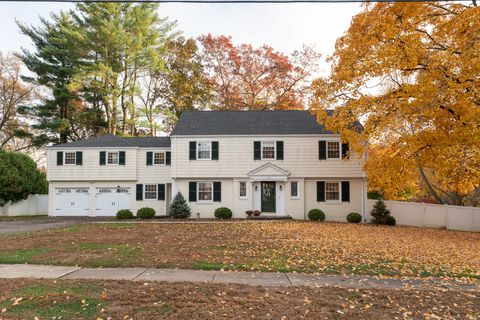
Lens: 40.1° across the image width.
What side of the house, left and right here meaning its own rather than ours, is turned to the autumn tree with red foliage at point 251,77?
back

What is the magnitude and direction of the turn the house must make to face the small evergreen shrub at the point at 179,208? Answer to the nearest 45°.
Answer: approximately 90° to its right

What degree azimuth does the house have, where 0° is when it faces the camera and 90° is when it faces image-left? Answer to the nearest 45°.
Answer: approximately 0°

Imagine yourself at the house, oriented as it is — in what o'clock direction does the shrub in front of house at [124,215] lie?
The shrub in front of house is roughly at 3 o'clock from the house.

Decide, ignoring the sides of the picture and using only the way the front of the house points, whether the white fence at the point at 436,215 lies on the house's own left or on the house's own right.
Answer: on the house's own left

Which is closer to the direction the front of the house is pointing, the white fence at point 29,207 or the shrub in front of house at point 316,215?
the shrub in front of house
